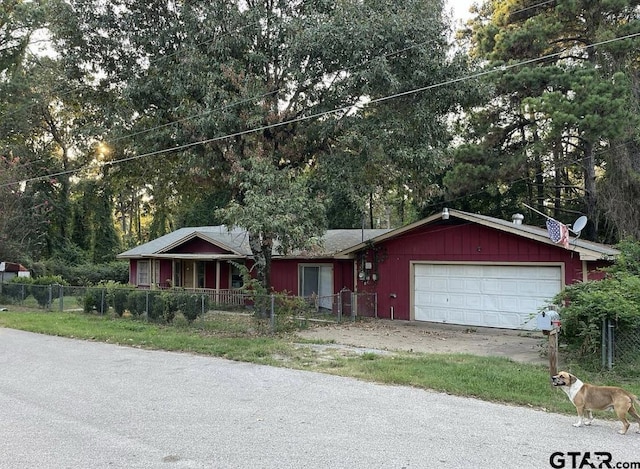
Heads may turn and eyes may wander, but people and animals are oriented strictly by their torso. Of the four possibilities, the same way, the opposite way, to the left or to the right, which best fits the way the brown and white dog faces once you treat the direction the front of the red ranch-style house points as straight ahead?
to the right

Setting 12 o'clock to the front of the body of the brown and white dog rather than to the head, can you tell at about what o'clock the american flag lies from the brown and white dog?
The american flag is roughly at 3 o'clock from the brown and white dog.

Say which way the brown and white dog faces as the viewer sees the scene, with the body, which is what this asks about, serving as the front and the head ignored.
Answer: to the viewer's left

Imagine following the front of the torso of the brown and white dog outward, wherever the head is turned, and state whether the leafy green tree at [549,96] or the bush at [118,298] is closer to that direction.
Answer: the bush

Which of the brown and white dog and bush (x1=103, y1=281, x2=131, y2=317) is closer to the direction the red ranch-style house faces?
the brown and white dog

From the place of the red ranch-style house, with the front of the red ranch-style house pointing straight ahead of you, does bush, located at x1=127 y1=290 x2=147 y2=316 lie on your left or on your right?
on your right

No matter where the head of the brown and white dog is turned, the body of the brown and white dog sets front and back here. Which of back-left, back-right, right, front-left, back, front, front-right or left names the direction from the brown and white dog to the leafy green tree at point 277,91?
front-right

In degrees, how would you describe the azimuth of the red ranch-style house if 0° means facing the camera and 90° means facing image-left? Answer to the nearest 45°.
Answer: approximately 0°

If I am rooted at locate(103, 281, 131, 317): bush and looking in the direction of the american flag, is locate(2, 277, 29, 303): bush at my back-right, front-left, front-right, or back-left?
back-left

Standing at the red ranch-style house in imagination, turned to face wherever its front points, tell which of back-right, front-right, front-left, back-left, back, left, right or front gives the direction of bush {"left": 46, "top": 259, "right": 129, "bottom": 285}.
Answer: back-right
